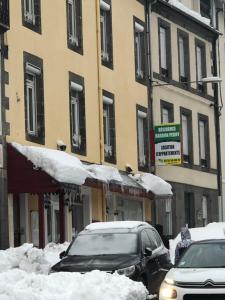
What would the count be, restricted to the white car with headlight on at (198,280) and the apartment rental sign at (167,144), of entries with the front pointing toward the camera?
2

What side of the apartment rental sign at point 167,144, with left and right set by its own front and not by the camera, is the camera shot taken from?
front

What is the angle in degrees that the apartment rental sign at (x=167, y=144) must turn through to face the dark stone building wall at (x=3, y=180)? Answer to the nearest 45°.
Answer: approximately 45° to its right

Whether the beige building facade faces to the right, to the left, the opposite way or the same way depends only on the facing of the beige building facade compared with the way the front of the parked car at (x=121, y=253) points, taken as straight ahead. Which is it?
to the left

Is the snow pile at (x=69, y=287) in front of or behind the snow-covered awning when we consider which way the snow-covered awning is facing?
in front

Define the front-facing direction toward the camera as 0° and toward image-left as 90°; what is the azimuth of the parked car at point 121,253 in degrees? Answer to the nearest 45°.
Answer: approximately 45°

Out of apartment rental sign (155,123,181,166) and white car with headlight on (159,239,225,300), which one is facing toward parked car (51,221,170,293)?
the apartment rental sign

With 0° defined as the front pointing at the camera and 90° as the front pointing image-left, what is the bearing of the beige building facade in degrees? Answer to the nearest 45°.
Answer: approximately 315°

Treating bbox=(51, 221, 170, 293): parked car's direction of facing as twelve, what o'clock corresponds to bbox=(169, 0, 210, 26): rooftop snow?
The rooftop snow is roughly at 5 o'clock from the parked car.

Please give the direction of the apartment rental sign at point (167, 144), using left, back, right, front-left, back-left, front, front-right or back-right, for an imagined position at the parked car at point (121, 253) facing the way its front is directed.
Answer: back-right

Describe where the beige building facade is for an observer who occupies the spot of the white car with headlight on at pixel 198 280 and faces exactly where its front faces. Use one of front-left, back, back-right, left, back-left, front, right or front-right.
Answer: back

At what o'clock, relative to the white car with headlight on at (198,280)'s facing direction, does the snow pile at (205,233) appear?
The snow pile is roughly at 6 o'clock from the white car with headlight on.

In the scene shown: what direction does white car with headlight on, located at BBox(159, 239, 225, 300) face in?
toward the camera

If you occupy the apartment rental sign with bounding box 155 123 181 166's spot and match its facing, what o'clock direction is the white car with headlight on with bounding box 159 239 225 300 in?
The white car with headlight on is roughly at 12 o'clock from the apartment rental sign.

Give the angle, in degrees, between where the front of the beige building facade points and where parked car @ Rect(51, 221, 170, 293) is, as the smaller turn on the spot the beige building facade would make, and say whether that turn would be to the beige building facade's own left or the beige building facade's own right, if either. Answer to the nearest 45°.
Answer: approximately 45° to the beige building facade's own right

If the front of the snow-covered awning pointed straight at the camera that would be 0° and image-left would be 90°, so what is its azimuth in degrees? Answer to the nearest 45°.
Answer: approximately 315°
